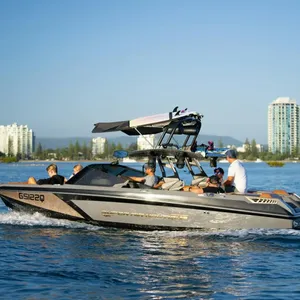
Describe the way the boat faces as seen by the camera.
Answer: facing to the left of the viewer

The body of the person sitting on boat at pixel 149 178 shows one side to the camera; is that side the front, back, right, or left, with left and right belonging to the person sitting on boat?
left

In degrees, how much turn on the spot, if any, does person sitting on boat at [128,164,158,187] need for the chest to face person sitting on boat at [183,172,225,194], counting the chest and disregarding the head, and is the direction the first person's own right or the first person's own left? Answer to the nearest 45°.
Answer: approximately 135° to the first person's own left

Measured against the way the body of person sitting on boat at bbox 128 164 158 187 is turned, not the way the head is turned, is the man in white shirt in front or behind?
behind
